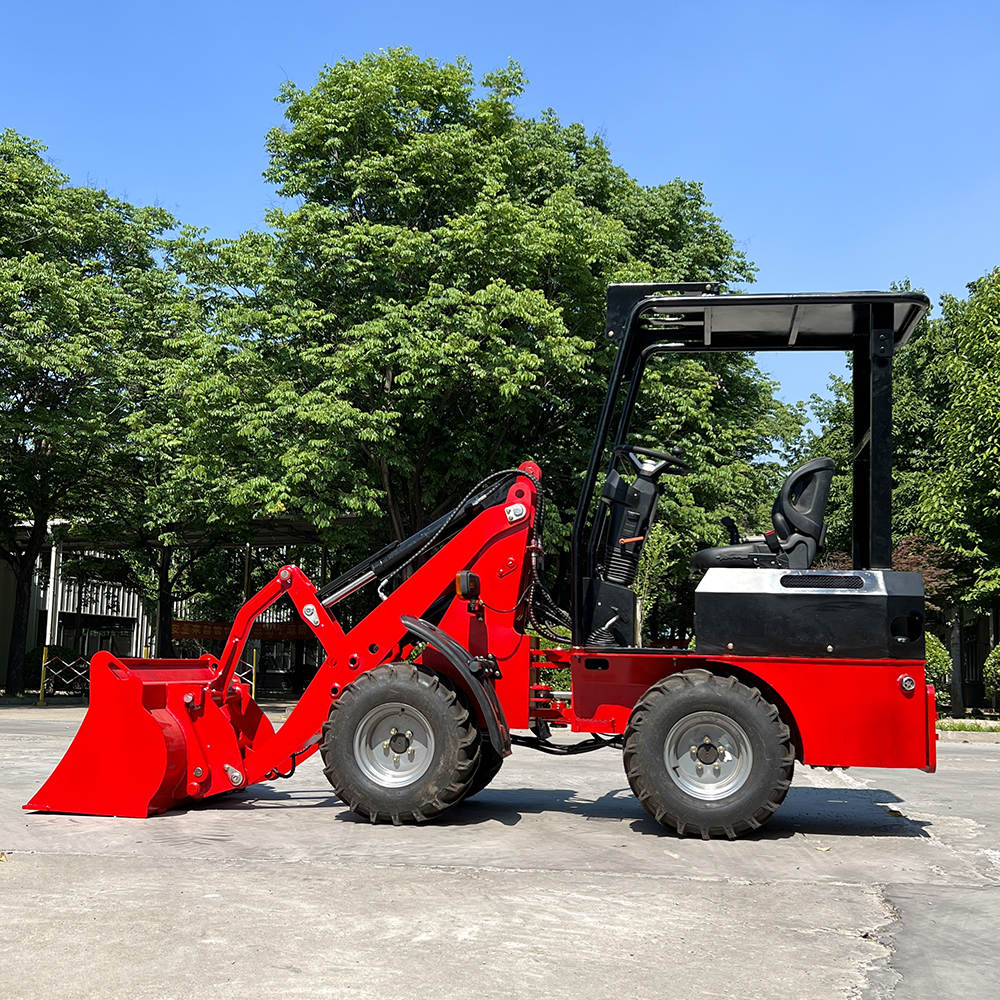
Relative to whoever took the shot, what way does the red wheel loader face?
facing to the left of the viewer

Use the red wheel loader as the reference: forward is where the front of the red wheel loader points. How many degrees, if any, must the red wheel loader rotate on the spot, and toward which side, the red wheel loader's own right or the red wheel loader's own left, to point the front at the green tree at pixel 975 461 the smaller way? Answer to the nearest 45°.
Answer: approximately 135° to the red wheel loader's own right

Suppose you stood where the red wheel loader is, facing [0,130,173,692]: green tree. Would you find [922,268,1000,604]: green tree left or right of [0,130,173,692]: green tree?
right

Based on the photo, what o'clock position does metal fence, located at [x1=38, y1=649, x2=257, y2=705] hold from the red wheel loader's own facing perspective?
The metal fence is roughly at 2 o'clock from the red wheel loader.

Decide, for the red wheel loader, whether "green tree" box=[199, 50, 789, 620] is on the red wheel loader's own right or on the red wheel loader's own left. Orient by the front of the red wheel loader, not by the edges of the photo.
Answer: on the red wheel loader's own right

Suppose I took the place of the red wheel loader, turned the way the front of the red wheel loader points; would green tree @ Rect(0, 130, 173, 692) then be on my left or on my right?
on my right

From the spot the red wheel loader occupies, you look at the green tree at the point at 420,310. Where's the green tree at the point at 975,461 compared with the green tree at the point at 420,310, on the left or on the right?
right
